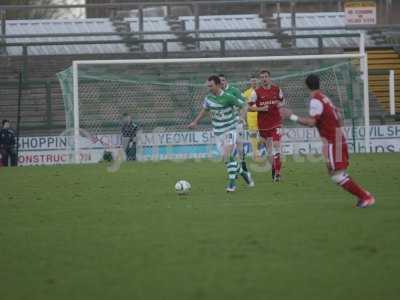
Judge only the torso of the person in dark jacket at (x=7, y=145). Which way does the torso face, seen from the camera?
toward the camera

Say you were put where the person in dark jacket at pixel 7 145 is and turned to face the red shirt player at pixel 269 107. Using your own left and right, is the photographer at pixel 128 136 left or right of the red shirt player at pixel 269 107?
left

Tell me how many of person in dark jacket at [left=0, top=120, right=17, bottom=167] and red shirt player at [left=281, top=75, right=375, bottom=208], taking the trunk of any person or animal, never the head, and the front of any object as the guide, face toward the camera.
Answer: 1

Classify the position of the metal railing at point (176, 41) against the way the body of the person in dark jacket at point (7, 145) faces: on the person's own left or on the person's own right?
on the person's own left

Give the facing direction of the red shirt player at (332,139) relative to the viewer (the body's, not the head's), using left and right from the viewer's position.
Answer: facing away from the viewer and to the left of the viewer

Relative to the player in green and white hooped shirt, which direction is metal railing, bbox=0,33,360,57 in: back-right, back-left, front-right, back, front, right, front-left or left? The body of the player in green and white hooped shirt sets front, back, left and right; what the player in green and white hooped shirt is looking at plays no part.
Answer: back-right

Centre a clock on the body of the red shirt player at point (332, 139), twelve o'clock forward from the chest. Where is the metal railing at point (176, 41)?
The metal railing is roughly at 1 o'clock from the red shirt player.

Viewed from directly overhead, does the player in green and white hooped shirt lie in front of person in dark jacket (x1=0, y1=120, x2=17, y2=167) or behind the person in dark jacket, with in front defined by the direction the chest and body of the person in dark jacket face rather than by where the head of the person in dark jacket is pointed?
in front

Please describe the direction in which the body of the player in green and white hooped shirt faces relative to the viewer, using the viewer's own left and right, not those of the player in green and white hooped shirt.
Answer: facing the viewer and to the left of the viewer

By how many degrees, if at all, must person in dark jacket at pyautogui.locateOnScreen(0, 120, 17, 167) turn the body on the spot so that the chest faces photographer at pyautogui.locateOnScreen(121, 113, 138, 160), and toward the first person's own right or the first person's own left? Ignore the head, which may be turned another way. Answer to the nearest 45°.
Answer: approximately 45° to the first person's own left

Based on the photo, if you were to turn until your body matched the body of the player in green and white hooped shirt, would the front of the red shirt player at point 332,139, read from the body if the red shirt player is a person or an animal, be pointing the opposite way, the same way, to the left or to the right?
to the right

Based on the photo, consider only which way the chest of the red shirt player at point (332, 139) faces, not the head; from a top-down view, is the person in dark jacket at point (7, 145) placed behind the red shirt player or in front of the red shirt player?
in front
